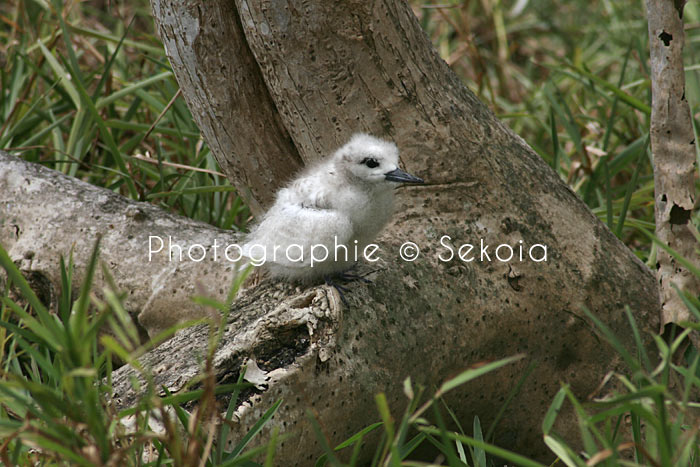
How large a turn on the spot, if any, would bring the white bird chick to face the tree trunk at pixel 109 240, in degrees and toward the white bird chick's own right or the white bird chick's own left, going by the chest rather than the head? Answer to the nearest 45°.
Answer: approximately 135° to the white bird chick's own left

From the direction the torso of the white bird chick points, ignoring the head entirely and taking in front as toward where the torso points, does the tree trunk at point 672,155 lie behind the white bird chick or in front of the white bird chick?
in front

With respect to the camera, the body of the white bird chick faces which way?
to the viewer's right
